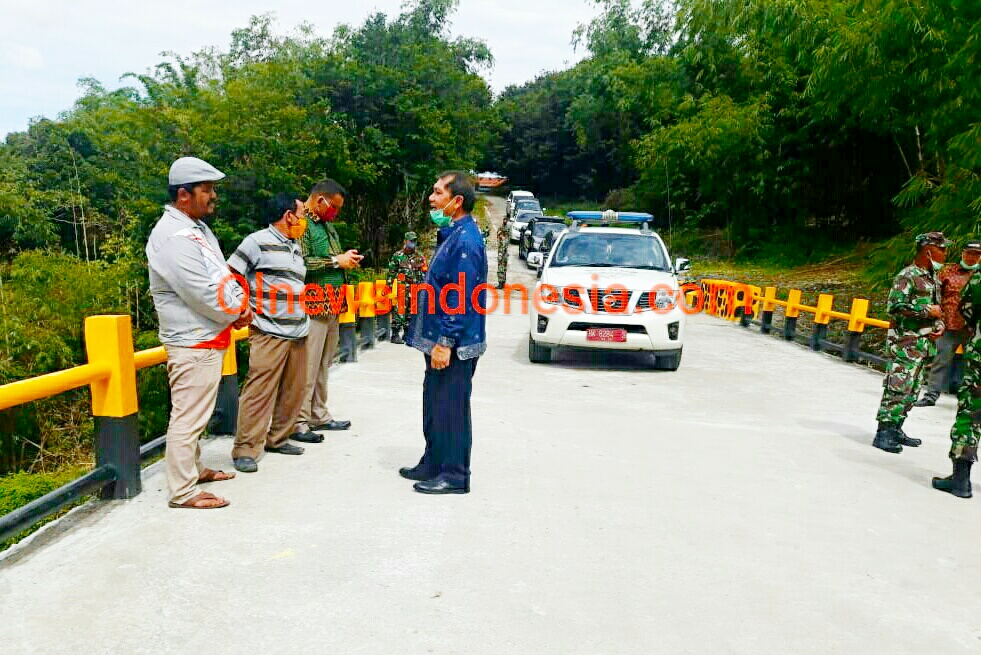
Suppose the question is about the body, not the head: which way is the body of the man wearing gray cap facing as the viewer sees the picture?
to the viewer's right

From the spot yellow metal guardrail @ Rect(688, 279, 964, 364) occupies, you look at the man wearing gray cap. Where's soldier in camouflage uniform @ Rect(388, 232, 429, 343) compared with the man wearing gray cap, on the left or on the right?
right

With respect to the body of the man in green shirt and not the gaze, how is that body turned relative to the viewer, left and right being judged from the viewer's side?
facing to the right of the viewer

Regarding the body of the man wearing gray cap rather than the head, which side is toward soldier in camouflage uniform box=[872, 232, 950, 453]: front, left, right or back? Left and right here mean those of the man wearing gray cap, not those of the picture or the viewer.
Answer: front

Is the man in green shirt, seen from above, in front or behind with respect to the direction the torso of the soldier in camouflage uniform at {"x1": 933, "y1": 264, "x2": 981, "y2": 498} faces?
in front

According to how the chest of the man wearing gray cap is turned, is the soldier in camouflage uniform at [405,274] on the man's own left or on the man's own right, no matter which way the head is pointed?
on the man's own left

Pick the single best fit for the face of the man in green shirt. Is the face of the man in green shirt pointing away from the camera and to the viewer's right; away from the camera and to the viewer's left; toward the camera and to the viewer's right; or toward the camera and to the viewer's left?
toward the camera and to the viewer's right

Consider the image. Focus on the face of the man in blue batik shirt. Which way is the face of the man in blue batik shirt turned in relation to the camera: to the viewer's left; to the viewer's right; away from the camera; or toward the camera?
to the viewer's left

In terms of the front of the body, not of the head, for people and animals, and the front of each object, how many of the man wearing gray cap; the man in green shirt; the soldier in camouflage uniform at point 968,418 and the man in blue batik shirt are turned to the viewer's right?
2

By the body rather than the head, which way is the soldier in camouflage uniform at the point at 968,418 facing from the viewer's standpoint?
to the viewer's left

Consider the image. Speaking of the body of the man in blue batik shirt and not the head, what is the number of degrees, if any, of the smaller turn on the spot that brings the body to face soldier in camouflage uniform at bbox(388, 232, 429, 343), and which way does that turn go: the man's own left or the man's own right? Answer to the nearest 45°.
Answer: approximately 90° to the man's own right
